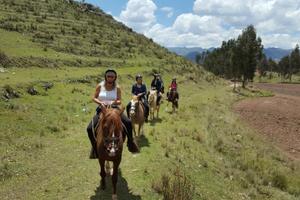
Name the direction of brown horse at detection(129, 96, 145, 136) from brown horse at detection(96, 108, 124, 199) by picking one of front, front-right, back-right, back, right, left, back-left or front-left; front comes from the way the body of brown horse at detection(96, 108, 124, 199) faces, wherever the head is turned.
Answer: back

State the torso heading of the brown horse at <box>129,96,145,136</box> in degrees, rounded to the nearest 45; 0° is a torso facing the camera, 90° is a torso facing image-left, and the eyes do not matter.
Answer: approximately 0°

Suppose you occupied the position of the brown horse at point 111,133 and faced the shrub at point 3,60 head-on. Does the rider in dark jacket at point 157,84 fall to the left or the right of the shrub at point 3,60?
right

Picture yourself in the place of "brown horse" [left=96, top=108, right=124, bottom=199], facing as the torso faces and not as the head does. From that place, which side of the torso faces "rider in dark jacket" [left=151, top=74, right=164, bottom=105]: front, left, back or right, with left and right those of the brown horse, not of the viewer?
back

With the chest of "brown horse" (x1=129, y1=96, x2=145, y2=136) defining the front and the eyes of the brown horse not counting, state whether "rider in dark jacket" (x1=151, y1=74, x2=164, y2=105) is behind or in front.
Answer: behind

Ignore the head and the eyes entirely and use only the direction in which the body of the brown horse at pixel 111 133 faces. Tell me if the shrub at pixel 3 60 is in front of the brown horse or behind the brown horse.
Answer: behind

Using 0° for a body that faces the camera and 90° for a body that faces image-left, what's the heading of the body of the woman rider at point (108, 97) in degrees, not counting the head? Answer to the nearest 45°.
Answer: approximately 0°

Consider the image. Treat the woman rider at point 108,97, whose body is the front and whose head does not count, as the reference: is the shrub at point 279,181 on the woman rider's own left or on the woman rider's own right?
on the woman rider's own left

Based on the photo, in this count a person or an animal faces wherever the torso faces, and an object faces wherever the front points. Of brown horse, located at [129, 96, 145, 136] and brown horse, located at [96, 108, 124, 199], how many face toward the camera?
2
